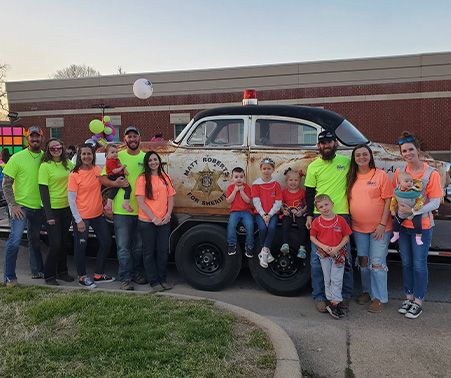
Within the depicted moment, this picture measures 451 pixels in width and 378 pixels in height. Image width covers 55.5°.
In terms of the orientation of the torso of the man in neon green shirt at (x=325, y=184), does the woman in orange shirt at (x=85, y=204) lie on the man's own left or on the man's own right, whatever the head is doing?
on the man's own right

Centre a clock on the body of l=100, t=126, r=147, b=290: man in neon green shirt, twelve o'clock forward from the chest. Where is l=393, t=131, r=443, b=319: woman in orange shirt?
The woman in orange shirt is roughly at 10 o'clock from the man in neon green shirt.

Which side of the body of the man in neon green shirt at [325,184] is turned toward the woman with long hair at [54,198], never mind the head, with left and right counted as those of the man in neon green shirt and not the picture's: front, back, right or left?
right

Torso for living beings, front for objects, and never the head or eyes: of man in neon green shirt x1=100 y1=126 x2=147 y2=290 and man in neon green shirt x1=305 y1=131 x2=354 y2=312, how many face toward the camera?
2

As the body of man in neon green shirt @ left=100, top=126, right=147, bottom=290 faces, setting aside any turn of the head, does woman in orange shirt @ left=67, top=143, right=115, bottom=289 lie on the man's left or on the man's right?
on the man's right

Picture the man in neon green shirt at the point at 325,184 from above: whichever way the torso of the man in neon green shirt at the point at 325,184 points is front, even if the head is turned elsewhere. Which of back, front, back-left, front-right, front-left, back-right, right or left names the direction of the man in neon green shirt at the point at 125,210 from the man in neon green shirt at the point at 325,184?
right

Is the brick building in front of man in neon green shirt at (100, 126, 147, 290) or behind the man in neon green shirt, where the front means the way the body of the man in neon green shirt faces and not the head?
behind

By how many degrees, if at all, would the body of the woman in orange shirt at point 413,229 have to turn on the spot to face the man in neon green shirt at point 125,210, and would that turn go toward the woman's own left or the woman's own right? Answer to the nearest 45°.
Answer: approximately 45° to the woman's own right

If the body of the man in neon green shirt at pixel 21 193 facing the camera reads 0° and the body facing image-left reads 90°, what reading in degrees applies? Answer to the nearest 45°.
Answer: approximately 315°
